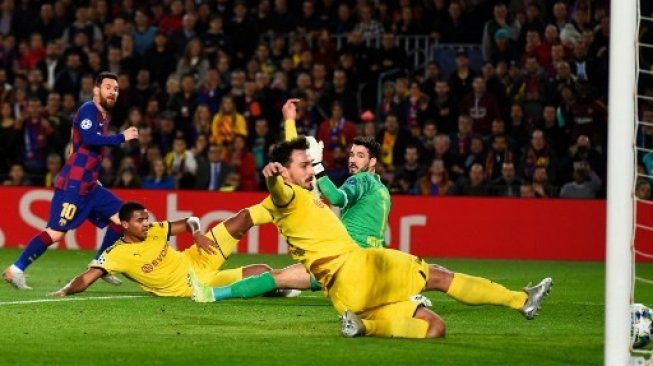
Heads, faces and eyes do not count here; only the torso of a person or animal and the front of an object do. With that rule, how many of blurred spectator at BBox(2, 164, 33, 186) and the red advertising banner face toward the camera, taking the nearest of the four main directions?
2

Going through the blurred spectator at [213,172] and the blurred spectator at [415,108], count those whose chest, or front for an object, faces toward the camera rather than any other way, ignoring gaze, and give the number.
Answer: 2

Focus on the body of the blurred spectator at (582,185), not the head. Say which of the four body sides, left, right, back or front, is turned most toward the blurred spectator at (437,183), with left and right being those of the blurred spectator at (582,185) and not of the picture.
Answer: right

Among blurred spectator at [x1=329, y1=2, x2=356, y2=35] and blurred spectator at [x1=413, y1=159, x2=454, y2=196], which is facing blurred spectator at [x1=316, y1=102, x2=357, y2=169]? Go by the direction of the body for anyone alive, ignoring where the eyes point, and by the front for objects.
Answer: blurred spectator at [x1=329, y1=2, x2=356, y2=35]

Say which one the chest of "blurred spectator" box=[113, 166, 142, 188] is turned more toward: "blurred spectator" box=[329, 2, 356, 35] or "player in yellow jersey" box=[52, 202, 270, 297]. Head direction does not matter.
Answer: the player in yellow jersey

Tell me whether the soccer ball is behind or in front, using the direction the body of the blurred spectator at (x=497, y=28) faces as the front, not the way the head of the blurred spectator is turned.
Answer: in front

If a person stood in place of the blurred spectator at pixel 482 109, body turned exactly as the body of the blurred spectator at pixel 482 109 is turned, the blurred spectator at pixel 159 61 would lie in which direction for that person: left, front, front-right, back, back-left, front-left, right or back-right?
right
